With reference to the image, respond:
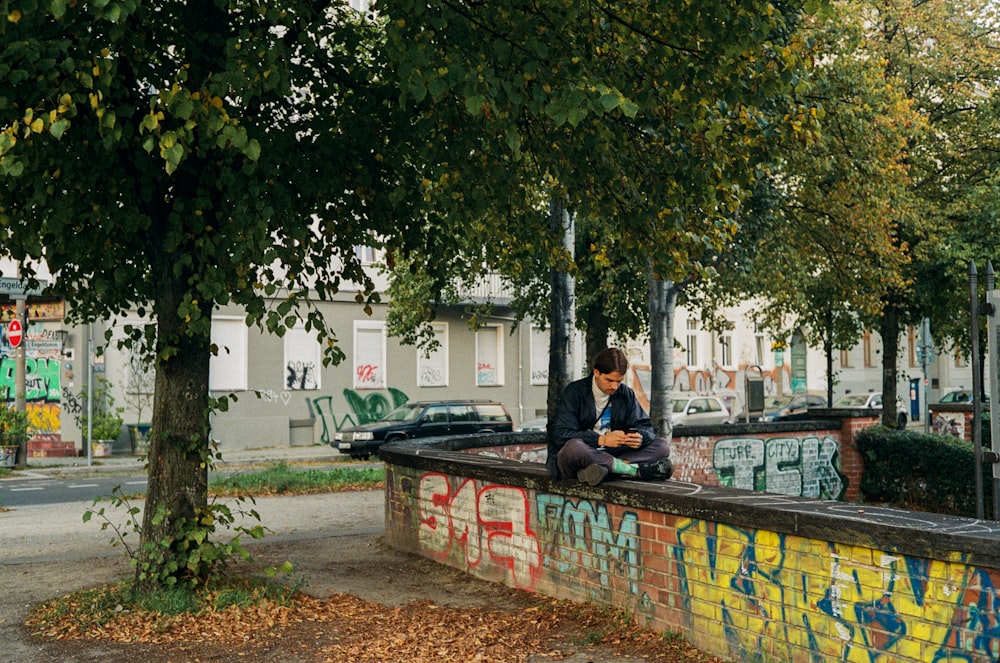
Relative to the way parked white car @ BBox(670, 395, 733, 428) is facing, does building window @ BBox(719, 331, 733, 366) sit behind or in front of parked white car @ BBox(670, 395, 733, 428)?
behind

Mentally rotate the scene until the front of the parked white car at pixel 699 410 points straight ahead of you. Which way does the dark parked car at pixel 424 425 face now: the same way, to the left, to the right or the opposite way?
the same way

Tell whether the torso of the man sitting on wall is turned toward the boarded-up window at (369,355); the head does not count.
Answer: no

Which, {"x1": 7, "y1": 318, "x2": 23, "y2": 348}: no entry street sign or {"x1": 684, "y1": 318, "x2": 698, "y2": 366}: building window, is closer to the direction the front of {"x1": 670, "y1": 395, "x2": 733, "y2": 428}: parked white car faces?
the no entry street sign

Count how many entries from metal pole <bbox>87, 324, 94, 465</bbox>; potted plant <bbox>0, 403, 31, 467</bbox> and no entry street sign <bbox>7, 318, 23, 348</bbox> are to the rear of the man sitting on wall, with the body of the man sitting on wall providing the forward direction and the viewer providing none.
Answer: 3

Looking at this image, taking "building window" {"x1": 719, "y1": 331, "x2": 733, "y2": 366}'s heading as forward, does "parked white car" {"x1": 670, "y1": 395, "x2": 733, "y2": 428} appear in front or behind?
in front

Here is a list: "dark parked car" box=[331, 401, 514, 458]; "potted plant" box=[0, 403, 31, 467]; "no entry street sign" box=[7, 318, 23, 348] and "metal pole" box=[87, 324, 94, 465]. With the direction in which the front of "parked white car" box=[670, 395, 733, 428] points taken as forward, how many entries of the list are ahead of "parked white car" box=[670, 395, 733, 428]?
4

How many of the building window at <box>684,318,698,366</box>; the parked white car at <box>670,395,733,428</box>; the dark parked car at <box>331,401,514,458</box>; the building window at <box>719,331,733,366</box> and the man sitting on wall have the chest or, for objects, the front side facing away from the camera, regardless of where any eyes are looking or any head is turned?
0

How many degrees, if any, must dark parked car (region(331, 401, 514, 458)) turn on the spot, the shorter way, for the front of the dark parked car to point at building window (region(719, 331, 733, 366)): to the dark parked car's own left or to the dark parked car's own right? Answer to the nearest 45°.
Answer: approximately 180°

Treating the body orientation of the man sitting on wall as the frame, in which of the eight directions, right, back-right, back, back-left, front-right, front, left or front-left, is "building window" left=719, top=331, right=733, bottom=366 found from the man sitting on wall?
back-left

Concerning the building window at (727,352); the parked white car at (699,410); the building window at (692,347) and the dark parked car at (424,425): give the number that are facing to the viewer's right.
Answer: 0

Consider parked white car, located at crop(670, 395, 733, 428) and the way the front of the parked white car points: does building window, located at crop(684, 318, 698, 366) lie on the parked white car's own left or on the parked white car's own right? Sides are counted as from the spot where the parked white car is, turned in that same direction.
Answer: on the parked white car's own right

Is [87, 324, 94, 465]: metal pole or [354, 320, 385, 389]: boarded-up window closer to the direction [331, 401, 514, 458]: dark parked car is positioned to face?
the metal pole

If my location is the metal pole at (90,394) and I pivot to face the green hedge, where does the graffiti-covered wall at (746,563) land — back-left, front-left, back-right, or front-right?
front-right
